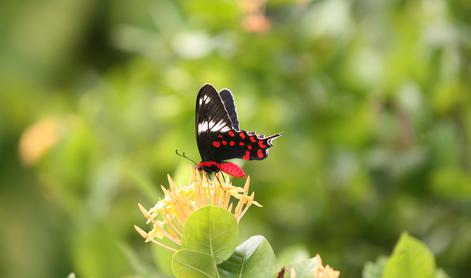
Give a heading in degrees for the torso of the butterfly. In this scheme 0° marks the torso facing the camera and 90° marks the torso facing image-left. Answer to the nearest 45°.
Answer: approximately 90°
